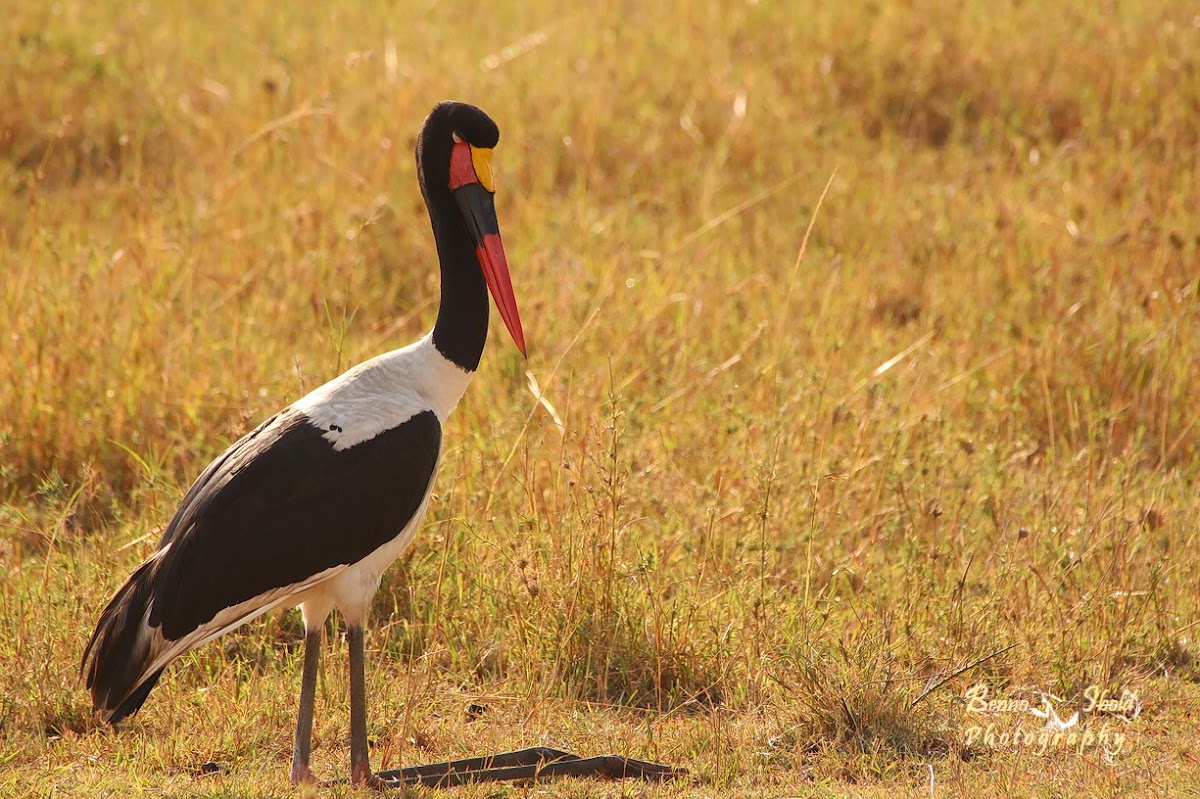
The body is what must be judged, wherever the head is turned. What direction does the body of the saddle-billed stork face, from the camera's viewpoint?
to the viewer's right
